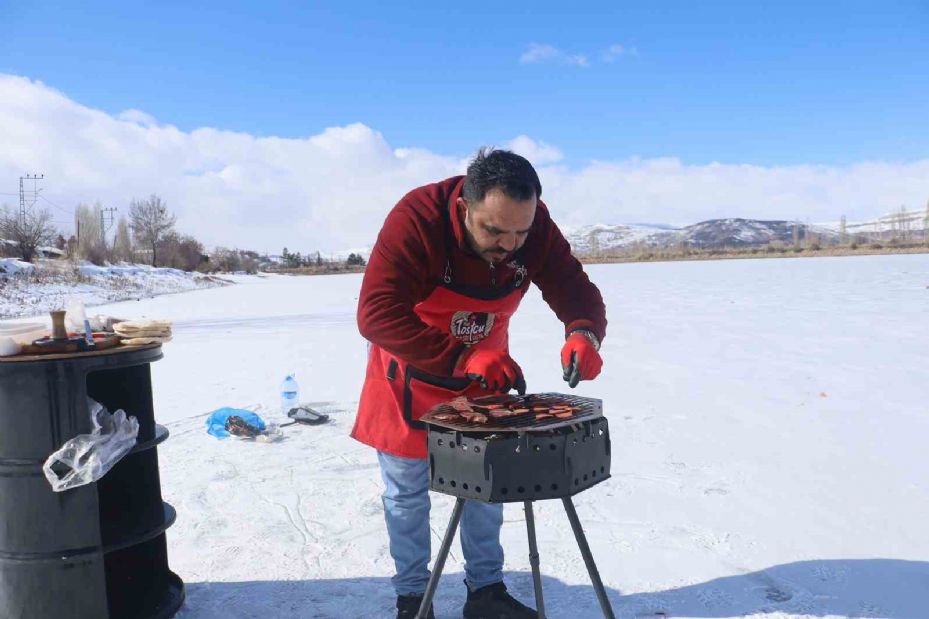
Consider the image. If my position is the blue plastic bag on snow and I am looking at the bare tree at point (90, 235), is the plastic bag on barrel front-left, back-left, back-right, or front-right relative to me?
back-left

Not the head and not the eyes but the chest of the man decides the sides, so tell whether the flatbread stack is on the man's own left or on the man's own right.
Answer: on the man's own right

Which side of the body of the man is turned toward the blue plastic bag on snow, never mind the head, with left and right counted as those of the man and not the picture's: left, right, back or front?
back

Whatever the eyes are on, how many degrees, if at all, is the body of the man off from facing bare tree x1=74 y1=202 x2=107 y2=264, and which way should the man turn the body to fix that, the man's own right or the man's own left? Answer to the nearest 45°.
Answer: approximately 180°

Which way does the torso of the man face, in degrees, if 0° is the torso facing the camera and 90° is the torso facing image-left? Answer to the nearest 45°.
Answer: approximately 315°

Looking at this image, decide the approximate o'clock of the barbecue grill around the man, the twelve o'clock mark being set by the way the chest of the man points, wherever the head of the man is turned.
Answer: The barbecue grill is roughly at 1 o'clock from the man.

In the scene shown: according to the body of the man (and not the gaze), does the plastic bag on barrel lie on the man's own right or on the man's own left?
on the man's own right

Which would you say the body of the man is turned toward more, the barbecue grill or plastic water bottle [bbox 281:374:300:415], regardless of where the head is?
the barbecue grill
